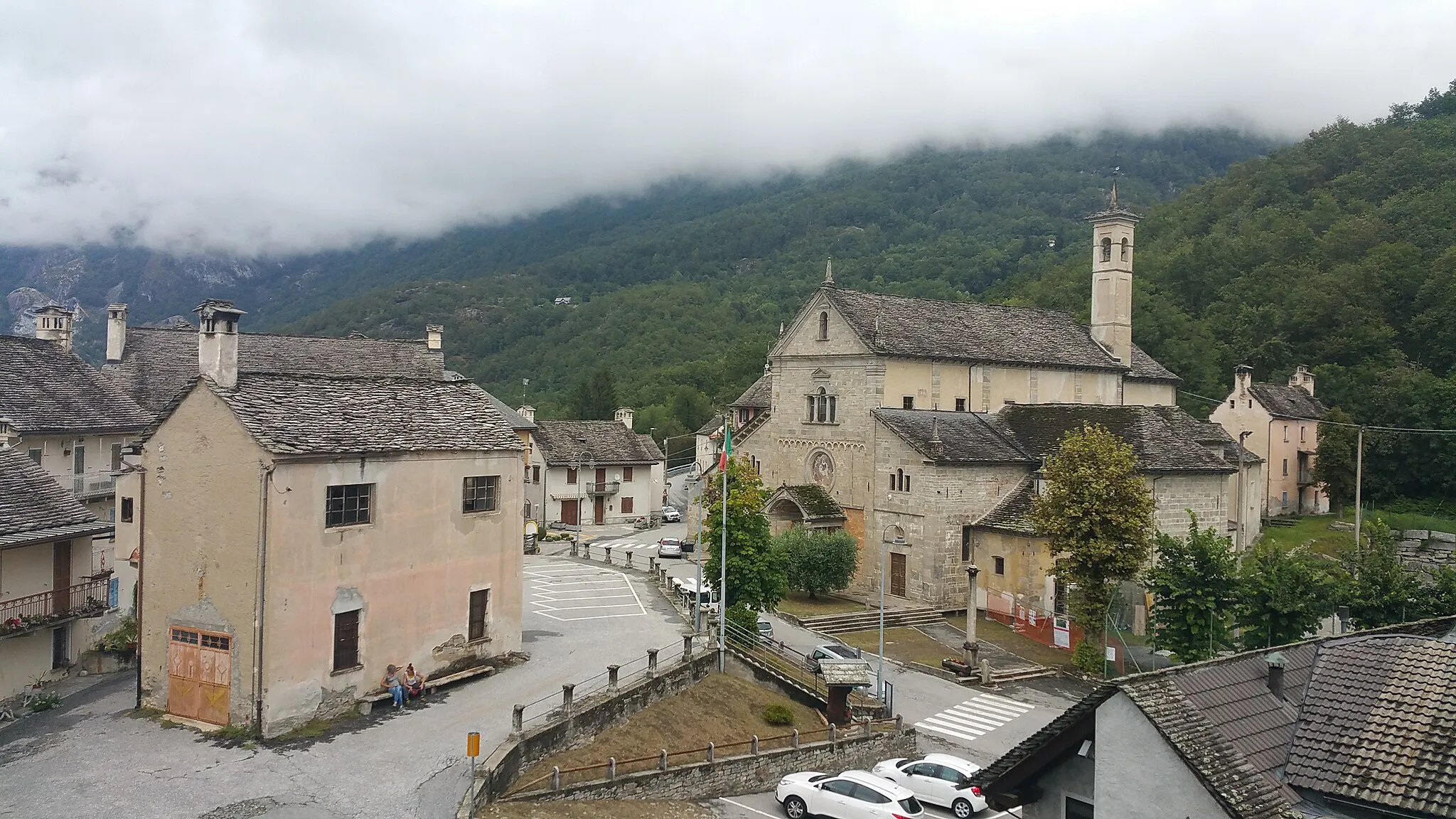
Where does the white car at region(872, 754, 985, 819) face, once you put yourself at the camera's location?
facing away from the viewer and to the left of the viewer

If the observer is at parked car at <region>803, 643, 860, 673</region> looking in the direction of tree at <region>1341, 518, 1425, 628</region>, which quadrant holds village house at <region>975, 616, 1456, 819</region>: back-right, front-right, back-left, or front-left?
front-right

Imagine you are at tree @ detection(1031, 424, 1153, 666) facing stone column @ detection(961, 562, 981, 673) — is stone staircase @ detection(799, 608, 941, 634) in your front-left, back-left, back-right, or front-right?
front-right

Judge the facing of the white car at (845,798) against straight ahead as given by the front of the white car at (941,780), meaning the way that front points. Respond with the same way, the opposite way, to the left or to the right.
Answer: the same way

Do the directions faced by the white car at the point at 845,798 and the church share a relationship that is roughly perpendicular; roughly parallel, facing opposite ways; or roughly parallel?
roughly perpendicular

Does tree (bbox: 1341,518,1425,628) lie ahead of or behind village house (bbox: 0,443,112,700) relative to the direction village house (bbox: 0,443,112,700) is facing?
ahead

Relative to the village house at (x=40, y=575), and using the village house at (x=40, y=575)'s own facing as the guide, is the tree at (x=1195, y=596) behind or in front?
in front

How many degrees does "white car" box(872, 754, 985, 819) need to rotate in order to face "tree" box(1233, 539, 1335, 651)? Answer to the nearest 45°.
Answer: approximately 90° to its right

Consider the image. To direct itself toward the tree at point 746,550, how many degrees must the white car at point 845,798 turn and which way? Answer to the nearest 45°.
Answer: approximately 45° to its right

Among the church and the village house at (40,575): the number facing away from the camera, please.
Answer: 0

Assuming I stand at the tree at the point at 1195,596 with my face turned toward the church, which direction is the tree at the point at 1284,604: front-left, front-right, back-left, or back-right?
back-right

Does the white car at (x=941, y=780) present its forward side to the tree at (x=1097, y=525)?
no

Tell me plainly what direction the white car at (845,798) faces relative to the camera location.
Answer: facing away from the viewer and to the left of the viewer

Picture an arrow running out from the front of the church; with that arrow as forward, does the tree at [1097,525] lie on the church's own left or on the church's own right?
on the church's own left
